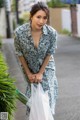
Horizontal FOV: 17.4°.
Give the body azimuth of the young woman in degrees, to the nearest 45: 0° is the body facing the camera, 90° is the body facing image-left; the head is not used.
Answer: approximately 0°
